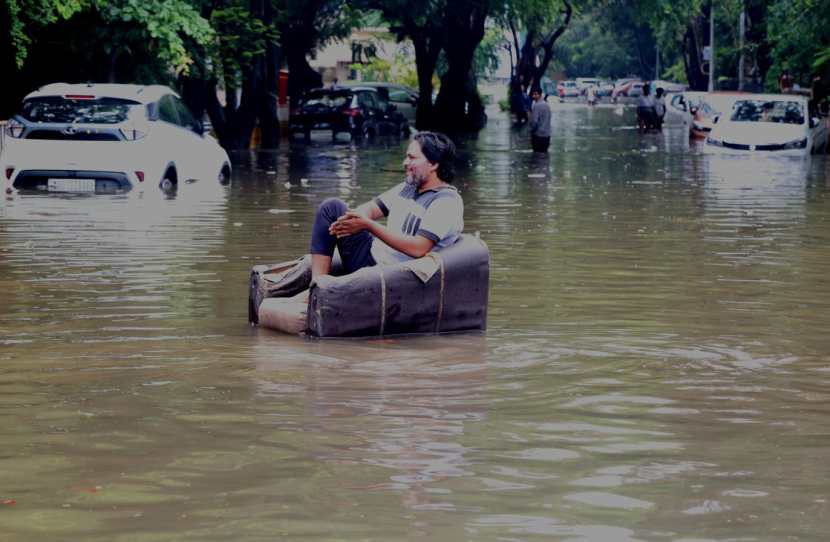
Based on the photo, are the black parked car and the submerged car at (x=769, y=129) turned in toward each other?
no

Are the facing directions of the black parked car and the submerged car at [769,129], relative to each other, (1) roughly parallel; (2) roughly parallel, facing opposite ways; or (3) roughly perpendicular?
roughly parallel, facing opposite ways

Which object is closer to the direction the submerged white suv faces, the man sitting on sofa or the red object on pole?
the red object on pole

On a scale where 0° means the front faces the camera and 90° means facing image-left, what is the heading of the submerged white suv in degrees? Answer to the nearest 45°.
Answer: approximately 225°

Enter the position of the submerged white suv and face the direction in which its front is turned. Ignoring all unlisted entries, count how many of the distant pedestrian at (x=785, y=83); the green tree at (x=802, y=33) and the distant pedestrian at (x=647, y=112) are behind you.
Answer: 0

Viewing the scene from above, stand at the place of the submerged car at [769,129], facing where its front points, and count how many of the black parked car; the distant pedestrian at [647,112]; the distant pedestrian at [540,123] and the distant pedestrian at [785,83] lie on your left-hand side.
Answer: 0

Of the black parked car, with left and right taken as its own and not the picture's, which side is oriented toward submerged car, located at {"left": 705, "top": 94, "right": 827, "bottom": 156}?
right

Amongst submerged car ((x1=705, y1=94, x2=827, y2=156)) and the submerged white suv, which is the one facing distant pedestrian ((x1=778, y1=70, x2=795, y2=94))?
the submerged white suv

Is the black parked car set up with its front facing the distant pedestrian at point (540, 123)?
no

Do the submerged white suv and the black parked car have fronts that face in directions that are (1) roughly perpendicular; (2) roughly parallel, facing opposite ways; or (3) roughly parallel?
roughly parallel

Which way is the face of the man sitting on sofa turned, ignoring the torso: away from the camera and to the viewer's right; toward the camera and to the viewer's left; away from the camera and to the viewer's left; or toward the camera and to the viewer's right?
toward the camera and to the viewer's left

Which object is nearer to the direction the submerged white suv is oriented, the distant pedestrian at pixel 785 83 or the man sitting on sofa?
the distant pedestrian

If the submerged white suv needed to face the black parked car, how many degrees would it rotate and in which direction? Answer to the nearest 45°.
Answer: approximately 45° to its left

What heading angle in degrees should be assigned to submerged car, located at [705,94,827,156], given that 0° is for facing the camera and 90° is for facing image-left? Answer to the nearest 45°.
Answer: approximately 45°

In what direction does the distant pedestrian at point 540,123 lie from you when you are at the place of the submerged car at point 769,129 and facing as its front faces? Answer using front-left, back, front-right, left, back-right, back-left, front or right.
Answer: front-right

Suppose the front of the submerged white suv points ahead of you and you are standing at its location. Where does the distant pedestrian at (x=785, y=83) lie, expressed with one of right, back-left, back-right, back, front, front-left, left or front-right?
front

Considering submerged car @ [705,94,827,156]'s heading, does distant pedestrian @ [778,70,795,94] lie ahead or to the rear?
to the rear
